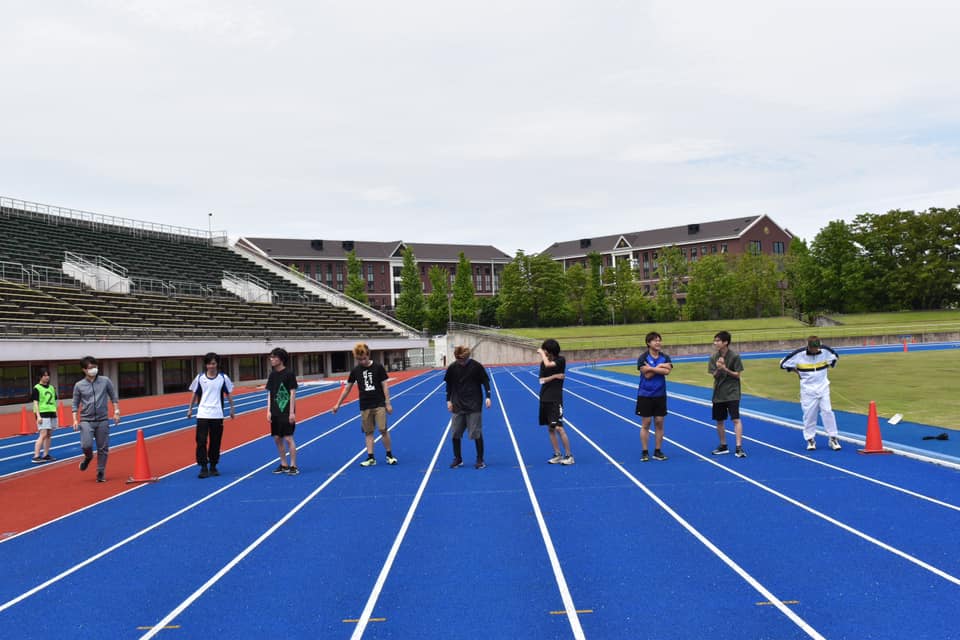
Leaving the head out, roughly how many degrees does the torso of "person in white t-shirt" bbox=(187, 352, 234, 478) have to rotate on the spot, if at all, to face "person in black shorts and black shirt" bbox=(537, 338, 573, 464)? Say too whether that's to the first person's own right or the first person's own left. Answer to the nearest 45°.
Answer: approximately 45° to the first person's own left

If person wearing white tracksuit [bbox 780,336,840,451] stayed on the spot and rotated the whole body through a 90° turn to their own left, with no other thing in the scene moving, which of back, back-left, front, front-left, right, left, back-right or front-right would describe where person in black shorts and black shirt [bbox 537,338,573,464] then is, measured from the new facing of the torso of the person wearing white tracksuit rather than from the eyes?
back-right

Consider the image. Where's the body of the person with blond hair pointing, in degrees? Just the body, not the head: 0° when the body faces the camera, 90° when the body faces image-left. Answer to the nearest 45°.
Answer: approximately 0°

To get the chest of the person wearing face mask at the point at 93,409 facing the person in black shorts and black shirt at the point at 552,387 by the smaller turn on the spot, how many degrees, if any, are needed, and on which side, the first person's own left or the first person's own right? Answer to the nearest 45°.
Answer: approximately 45° to the first person's own left

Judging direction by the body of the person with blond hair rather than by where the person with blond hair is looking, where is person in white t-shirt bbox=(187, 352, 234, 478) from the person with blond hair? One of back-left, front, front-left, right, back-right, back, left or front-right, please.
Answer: right
